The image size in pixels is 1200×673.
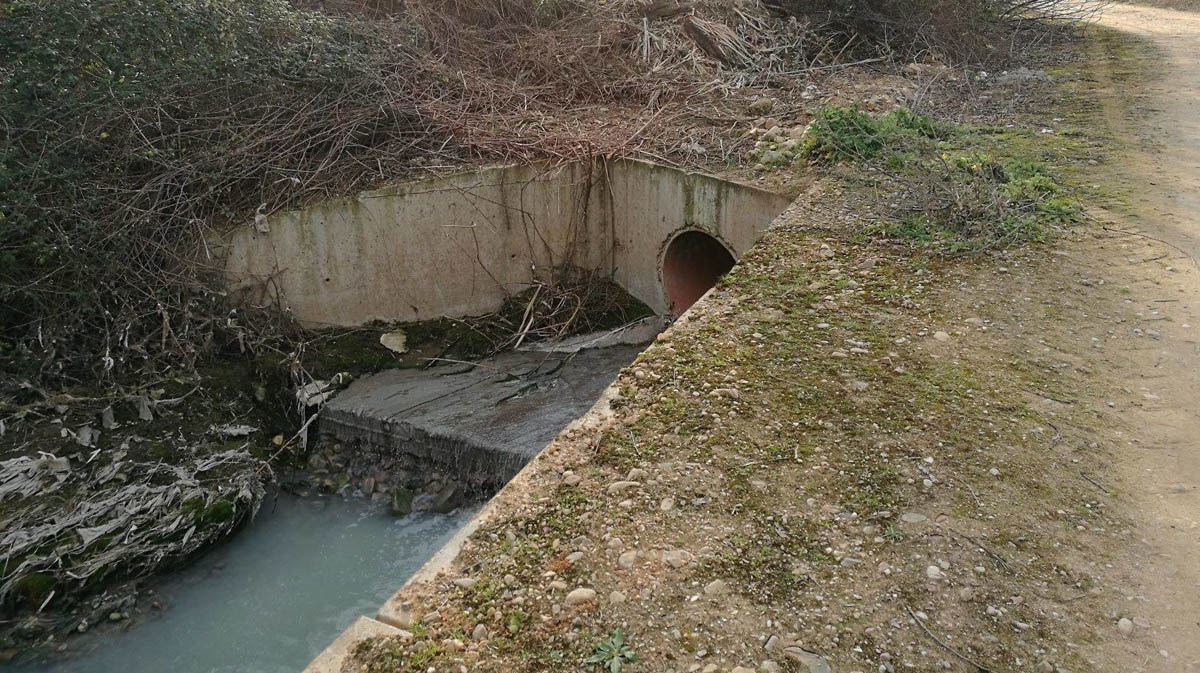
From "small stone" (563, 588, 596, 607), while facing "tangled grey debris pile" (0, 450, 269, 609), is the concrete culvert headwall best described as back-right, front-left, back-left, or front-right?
front-right

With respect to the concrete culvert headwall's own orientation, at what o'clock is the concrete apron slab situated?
The concrete apron slab is roughly at 12 o'clock from the concrete culvert headwall.

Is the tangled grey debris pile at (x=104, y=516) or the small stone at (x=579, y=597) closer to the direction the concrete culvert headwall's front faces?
the small stone

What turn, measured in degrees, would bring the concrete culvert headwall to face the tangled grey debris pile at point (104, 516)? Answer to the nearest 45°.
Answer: approximately 45° to its right

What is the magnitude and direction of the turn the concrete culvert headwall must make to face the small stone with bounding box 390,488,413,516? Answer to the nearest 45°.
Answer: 0° — it already faces it

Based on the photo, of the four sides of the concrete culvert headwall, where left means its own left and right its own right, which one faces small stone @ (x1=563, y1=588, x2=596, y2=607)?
front

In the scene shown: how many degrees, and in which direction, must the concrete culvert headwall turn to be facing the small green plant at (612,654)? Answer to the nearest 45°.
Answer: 0° — it already faces it

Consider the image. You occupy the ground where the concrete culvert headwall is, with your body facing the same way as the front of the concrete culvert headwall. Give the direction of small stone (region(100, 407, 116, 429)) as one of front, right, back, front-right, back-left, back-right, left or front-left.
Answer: front-right

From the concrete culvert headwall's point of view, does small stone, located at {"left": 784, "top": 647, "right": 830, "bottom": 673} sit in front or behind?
in front

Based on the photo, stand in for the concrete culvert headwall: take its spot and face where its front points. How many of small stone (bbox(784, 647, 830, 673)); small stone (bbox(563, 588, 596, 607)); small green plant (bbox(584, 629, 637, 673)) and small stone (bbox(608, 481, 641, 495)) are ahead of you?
4

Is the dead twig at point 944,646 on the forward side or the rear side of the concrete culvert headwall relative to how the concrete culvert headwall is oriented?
on the forward side

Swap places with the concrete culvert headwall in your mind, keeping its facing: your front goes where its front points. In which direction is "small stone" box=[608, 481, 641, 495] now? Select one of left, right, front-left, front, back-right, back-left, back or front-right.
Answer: front

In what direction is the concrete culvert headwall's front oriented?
toward the camera
